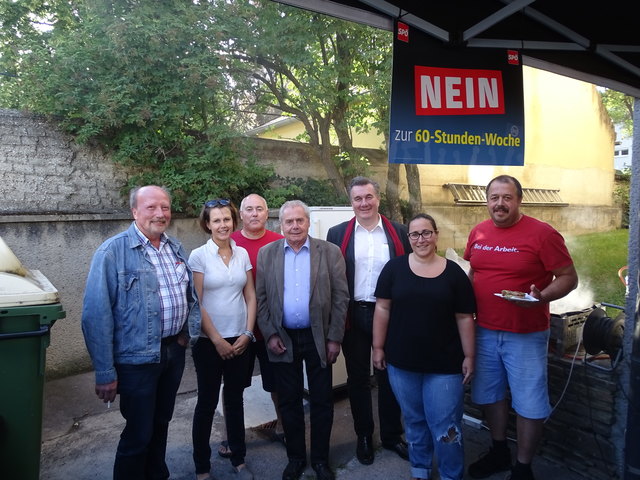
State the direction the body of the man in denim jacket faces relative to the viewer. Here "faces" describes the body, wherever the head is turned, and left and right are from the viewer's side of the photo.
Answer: facing the viewer and to the right of the viewer

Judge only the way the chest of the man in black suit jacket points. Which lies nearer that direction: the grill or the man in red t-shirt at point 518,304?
the man in red t-shirt

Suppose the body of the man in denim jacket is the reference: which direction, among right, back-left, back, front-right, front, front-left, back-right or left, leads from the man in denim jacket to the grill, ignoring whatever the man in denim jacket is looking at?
front-left

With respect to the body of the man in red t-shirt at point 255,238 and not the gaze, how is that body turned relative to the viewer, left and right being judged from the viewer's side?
facing the viewer

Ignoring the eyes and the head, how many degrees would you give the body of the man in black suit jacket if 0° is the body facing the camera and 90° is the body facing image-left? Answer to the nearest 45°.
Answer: approximately 0°

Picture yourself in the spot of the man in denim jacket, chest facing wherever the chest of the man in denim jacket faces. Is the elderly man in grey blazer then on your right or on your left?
on your left

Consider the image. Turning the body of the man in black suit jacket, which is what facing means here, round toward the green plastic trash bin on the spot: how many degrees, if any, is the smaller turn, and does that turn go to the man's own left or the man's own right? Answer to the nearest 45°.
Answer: approximately 45° to the man's own right

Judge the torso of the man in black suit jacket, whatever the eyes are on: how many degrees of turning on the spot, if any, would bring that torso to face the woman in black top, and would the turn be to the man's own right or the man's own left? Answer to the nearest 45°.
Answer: approximately 45° to the man's own left

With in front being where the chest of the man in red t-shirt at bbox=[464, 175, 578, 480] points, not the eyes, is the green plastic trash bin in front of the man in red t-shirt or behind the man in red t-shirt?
in front

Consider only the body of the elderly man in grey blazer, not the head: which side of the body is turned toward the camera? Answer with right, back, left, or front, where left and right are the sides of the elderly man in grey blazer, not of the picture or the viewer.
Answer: front

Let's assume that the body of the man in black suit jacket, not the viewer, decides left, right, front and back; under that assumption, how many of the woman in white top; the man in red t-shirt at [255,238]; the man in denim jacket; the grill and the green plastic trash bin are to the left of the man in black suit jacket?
1

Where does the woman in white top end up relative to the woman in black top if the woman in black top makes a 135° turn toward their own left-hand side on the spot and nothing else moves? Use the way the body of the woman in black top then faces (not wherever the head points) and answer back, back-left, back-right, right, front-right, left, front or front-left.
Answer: back-left

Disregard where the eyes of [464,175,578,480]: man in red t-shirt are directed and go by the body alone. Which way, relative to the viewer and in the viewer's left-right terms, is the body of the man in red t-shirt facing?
facing the viewer and to the left of the viewer

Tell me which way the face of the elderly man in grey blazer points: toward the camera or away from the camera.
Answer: toward the camera
